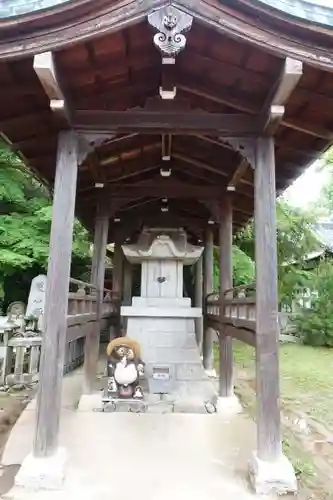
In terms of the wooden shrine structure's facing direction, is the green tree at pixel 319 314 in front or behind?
behind

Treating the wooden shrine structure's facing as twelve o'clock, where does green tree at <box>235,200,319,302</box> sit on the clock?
The green tree is roughly at 7 o'clock from the wooden shrine structure.

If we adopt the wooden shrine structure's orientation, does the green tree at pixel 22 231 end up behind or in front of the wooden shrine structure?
behind

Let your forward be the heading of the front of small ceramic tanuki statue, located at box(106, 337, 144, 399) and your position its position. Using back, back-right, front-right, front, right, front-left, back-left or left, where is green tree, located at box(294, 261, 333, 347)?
back-left

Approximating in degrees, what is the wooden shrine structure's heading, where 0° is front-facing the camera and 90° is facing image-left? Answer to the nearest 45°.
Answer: approximately 0°

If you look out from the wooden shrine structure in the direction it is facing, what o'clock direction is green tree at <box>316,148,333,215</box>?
The green tree is roughly at 7 o'clock from the wooden shrine structure.

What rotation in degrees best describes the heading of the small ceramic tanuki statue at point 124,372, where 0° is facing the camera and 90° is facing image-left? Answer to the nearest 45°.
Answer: approximately 0°

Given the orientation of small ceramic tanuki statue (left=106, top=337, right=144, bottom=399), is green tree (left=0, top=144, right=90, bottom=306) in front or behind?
behind
